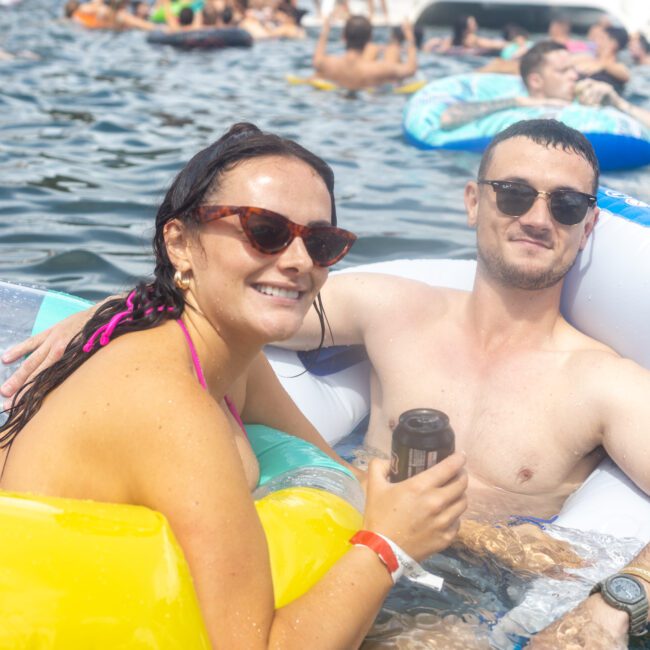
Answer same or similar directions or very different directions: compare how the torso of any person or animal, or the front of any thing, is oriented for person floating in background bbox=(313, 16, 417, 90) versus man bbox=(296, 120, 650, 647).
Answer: very different directions

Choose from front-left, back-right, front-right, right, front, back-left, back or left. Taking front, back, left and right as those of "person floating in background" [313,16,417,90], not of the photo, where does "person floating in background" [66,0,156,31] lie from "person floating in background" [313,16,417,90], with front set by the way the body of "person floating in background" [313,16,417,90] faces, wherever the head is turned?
front-left

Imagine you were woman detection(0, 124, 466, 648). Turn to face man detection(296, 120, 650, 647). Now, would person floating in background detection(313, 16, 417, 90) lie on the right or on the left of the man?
left

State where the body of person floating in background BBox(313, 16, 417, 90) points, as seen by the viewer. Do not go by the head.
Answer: away from the camera

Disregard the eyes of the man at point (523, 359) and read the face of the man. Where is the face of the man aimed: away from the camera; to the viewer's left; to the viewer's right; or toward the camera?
toward the camera

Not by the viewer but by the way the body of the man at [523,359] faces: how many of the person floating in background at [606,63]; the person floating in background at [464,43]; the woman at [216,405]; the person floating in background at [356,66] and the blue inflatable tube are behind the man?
4

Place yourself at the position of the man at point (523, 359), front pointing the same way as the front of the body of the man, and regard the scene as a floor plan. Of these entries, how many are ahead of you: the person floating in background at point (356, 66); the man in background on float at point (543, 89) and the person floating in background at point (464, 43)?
0

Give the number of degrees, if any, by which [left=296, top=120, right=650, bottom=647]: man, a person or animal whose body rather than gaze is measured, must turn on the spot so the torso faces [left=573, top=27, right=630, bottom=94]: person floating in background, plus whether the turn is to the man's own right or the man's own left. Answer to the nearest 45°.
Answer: approximately 180°

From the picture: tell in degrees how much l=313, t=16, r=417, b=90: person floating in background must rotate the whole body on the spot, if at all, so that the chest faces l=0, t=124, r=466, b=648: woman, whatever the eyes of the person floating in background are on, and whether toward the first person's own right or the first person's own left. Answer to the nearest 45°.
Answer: approximately 180°

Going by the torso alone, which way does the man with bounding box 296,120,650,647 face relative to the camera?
toward the camera

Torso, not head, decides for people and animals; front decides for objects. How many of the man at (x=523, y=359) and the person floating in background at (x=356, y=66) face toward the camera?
1

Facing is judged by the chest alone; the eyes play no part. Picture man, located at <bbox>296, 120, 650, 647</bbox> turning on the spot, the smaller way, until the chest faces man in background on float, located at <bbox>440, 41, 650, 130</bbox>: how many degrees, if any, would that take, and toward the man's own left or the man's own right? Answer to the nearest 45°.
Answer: approximately 180°

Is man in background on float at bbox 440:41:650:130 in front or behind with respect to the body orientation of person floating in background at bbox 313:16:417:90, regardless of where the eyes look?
behind
